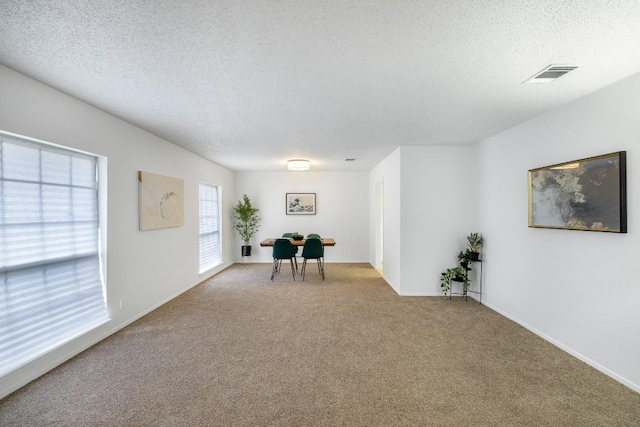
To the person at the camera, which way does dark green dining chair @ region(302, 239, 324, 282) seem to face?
facing away from the viewer

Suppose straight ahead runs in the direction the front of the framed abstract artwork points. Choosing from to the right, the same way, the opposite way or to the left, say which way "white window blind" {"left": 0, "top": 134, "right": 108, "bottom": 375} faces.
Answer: the opposite way

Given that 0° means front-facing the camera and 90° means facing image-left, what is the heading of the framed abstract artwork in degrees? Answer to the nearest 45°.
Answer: approximately 45°

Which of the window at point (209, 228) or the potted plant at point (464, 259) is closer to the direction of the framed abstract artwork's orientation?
the window

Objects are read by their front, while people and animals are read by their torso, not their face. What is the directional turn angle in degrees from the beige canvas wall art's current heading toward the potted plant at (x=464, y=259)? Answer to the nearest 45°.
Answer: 0° — it already faces it

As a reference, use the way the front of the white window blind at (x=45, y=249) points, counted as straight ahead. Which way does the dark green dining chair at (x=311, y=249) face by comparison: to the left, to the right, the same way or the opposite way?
to the left

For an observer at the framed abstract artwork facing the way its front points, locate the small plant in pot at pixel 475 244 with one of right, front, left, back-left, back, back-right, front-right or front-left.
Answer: right

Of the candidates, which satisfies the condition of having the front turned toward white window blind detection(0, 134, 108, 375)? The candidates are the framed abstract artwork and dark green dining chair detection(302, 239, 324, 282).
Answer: the framed abstract artwork

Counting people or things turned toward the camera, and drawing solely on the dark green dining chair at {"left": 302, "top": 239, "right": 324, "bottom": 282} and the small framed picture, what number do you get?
1

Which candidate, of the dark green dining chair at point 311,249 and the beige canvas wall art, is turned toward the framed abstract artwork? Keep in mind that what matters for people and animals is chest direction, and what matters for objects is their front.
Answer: the beige canvas wall art

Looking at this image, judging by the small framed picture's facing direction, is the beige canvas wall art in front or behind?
in front

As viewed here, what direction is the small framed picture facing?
toward the camera

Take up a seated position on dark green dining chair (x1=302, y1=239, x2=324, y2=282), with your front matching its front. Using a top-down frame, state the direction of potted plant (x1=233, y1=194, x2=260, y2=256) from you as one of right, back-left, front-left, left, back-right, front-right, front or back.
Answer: front-left

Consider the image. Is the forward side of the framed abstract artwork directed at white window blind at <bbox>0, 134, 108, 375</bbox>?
yes

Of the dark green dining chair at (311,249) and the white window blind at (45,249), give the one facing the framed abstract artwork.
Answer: the white window blind

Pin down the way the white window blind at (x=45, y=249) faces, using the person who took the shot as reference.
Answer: facing the viewer and to the right of the viewer

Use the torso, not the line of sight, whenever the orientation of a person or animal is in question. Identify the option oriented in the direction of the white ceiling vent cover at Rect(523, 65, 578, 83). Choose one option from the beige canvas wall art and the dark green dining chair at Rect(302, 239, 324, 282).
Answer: the beige canvas wall art

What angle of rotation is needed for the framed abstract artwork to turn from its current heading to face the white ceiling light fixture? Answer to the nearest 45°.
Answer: approximately 45° to its right

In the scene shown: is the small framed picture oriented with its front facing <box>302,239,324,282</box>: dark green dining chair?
yes
